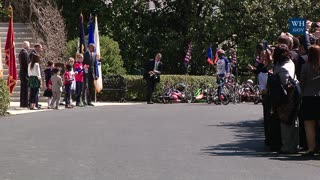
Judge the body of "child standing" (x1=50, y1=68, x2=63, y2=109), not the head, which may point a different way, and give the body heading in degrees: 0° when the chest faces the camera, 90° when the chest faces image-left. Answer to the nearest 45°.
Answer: approximately 225°

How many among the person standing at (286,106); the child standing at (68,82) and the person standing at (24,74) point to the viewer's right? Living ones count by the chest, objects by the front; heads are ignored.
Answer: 2

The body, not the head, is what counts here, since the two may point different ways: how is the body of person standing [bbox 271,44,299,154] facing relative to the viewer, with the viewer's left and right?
facing away from the viewer and to the left of the viewer

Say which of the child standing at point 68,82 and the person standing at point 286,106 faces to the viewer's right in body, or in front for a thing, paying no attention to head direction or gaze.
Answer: the child standing

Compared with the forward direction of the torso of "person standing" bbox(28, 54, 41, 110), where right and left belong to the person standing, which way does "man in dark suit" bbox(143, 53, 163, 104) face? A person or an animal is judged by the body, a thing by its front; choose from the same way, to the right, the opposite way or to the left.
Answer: to the right

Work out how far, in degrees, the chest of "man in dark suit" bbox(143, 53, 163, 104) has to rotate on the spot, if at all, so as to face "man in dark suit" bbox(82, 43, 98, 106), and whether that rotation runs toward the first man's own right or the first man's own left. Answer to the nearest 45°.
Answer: approximately 90° to the first man's own right

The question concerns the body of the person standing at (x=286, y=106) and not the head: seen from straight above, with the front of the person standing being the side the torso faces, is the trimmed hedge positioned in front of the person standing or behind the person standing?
in front

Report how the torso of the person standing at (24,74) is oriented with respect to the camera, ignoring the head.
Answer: to the viewer's right

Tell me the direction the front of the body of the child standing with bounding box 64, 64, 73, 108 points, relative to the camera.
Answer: to the viewer's right

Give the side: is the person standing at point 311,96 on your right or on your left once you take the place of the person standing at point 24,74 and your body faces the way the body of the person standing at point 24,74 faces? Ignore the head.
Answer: on your right

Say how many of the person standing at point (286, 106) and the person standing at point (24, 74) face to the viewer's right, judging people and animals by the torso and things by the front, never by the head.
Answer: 1
